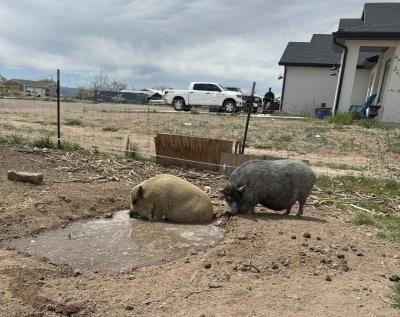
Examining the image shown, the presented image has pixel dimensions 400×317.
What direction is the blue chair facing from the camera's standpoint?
to the viewer's left

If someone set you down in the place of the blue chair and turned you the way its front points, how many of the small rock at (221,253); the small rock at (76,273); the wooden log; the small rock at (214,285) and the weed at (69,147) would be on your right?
0

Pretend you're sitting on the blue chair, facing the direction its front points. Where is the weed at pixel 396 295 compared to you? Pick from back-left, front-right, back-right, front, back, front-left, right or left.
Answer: left

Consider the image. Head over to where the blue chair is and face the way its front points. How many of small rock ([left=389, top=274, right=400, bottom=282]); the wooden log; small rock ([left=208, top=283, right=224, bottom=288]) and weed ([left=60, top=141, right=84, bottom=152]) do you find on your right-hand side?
0

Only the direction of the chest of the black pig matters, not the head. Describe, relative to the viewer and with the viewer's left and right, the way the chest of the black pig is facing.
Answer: facing to the left of the viewer

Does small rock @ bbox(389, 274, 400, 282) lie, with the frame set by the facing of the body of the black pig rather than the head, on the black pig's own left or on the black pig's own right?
on the black pig's own left

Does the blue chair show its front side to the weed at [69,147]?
no

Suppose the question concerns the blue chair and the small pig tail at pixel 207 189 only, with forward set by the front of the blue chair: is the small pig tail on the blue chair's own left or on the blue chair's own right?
on the blue chair's own left

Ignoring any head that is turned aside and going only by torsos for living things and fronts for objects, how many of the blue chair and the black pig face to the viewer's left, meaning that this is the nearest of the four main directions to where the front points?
2

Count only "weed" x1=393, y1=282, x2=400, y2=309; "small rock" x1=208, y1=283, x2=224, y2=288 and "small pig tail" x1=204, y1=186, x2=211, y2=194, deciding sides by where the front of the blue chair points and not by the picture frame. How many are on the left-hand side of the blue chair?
3

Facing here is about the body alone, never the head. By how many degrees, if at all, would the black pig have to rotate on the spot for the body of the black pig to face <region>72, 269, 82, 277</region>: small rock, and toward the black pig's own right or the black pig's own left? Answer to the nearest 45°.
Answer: approximately 45° to the black pig's own left

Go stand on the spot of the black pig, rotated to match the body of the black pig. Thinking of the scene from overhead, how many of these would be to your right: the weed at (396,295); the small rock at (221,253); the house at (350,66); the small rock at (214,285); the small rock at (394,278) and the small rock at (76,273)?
1

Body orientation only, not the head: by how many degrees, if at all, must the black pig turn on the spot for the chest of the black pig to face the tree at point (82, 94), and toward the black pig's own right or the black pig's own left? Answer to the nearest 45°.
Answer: approximately 45° to the black pig's own right

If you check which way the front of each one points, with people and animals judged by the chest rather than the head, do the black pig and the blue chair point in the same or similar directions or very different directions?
same or similar directions

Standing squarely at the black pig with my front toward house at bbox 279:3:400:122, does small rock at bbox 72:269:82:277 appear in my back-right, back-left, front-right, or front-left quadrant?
back-left

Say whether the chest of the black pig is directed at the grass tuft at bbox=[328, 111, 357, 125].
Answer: no

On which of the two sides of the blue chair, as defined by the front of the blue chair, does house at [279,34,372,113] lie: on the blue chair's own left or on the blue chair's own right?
on the blue chair's own right

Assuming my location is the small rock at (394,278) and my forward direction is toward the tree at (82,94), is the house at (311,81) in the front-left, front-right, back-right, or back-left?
front-right

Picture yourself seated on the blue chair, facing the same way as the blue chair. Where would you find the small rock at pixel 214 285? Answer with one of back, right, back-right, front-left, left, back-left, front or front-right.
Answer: left
